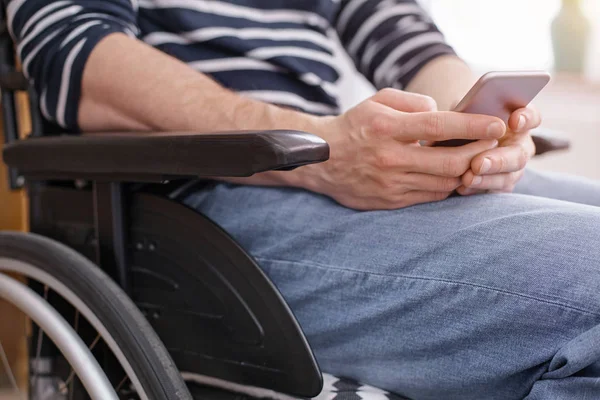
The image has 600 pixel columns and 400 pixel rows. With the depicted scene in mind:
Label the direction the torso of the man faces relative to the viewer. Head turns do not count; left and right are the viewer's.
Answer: facing the viewer and to the right of the viewer
